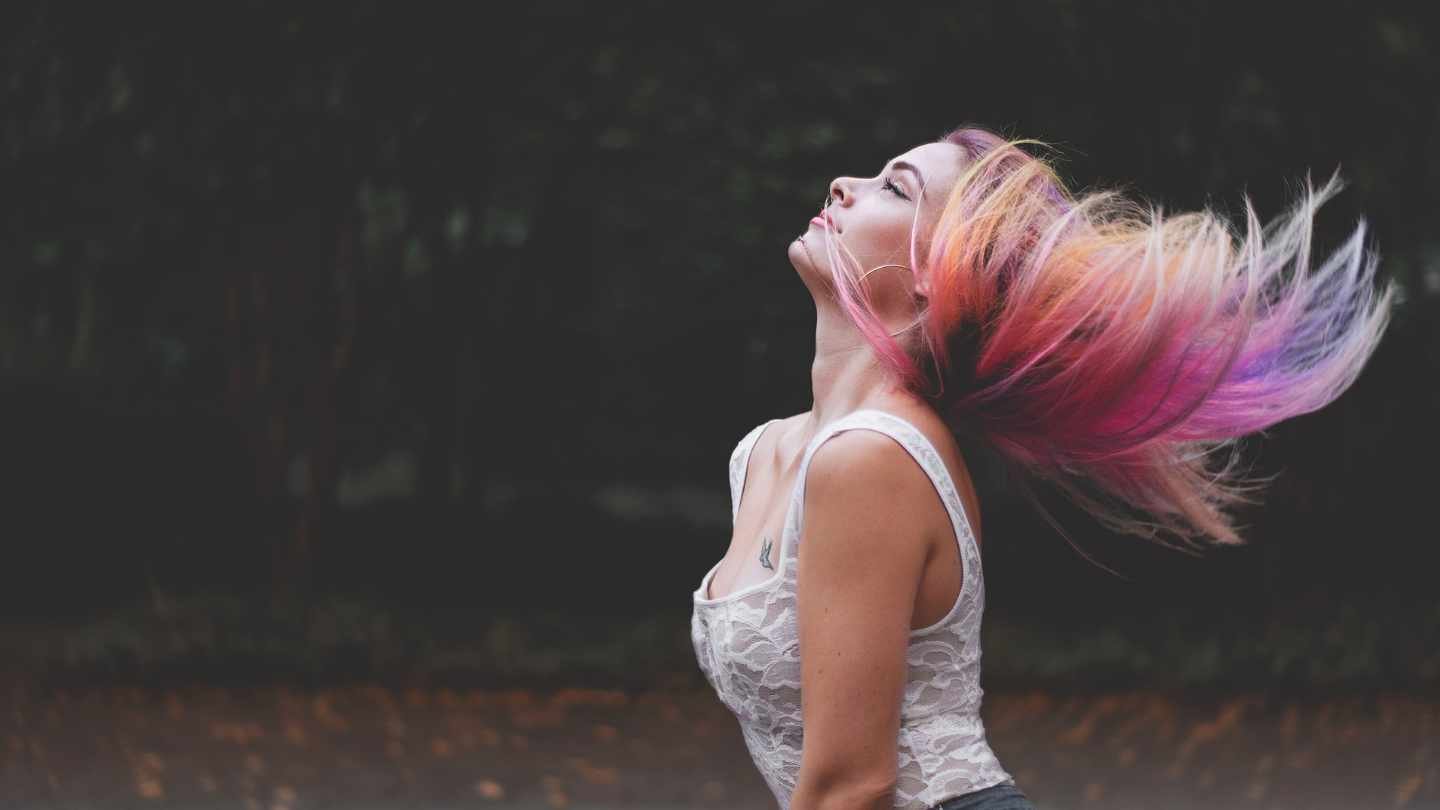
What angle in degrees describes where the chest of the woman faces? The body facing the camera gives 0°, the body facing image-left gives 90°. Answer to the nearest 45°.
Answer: approximately 90°

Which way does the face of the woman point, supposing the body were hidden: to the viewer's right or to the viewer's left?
to the viewer's left
